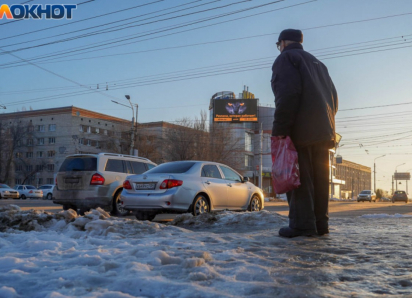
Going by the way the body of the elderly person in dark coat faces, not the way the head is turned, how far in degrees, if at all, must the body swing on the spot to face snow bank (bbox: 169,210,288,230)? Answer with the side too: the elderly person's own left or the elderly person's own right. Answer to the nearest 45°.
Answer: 0° — they already face it

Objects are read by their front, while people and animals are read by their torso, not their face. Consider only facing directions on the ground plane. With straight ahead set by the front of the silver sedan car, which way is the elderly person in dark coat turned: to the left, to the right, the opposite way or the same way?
to the left

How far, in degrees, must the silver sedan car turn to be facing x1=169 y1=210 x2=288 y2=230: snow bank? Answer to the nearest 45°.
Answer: approximately 135° to its right

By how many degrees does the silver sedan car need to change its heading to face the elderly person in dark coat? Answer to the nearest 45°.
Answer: approximately 135° to its right

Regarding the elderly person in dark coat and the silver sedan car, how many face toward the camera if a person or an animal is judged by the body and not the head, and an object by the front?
0

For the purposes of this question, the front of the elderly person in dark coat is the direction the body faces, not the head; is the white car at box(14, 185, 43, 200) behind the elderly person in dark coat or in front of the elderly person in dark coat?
in front

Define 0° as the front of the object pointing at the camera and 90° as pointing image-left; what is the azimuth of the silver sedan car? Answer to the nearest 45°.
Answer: approximately 225°

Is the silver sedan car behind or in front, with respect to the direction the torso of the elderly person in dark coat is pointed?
in front

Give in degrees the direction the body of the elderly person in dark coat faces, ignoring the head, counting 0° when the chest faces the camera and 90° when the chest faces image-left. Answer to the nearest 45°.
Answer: approximately 135°
